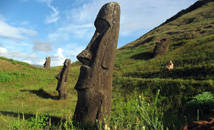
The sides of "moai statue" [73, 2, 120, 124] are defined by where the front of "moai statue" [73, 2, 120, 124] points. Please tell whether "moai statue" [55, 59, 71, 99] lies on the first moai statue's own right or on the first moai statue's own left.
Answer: on the first moai statue's own right

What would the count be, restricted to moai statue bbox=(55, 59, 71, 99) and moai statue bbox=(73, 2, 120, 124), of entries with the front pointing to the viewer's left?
2

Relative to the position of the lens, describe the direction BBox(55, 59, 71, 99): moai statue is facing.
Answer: facing to the left of the viewer

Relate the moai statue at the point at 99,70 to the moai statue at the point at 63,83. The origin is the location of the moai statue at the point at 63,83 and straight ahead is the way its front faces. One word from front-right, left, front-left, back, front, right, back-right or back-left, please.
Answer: left

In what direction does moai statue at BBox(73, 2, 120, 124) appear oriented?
to the viewer's left

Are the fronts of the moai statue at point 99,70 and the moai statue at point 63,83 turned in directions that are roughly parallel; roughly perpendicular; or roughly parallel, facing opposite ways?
roughly parallel
